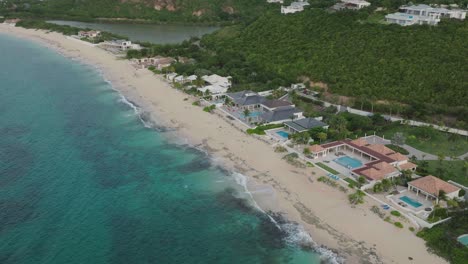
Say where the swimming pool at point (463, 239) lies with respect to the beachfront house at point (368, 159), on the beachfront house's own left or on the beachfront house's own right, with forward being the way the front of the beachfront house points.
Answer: on the beachfront house's own left

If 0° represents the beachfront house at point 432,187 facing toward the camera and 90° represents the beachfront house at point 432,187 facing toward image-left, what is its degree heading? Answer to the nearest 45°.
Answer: approximately 45°

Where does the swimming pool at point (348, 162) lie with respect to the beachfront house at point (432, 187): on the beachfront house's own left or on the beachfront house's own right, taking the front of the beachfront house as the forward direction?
on the beachfront house's own right

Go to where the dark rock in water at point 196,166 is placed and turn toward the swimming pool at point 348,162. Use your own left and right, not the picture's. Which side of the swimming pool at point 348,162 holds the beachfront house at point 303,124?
left

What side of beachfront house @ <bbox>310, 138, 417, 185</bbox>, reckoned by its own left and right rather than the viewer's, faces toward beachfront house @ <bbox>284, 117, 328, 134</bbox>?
right

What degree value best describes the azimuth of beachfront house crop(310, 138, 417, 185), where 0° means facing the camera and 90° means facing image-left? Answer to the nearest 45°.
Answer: approximately 45°

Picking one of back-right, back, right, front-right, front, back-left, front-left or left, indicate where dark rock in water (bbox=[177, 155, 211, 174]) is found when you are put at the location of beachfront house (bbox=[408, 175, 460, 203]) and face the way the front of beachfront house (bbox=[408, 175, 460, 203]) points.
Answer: front-right

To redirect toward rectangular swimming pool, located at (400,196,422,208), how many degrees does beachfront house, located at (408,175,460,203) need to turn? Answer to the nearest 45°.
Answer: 0° — it already faces it

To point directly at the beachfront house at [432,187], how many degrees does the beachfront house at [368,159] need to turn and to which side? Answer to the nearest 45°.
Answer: approximately 90° to its left

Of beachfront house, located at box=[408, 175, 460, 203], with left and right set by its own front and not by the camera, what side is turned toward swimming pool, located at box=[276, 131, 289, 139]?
right

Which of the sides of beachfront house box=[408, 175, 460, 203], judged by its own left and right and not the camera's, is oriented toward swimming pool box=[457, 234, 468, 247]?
left

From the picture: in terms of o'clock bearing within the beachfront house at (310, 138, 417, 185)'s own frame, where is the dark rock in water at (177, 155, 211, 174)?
The dark rock in water is roughly at 1 o'clock from the beachfront house.

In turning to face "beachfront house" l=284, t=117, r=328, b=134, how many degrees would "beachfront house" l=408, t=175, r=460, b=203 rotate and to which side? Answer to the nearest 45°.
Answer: approximately 90° to its right
